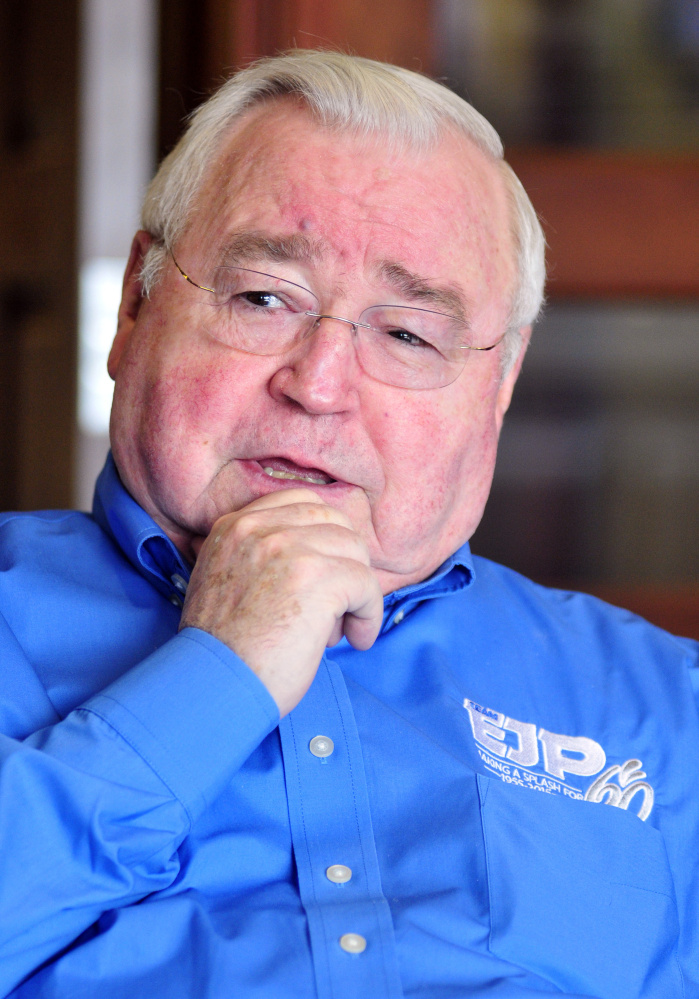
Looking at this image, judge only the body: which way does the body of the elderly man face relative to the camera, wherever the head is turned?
toward the camera
